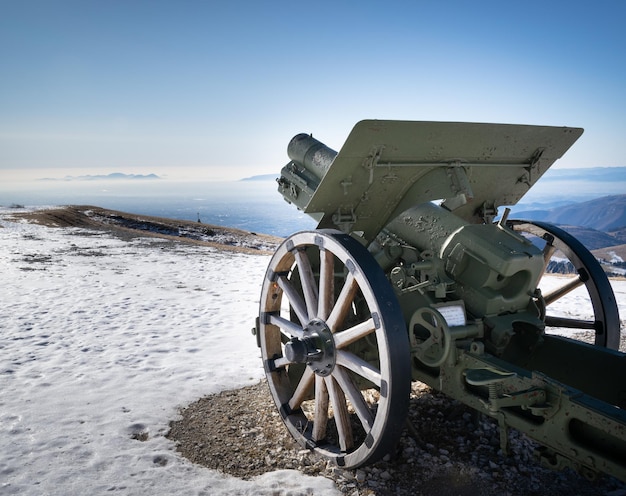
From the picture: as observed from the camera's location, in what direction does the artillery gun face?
facing away from the viewer and to the left of the viewer
